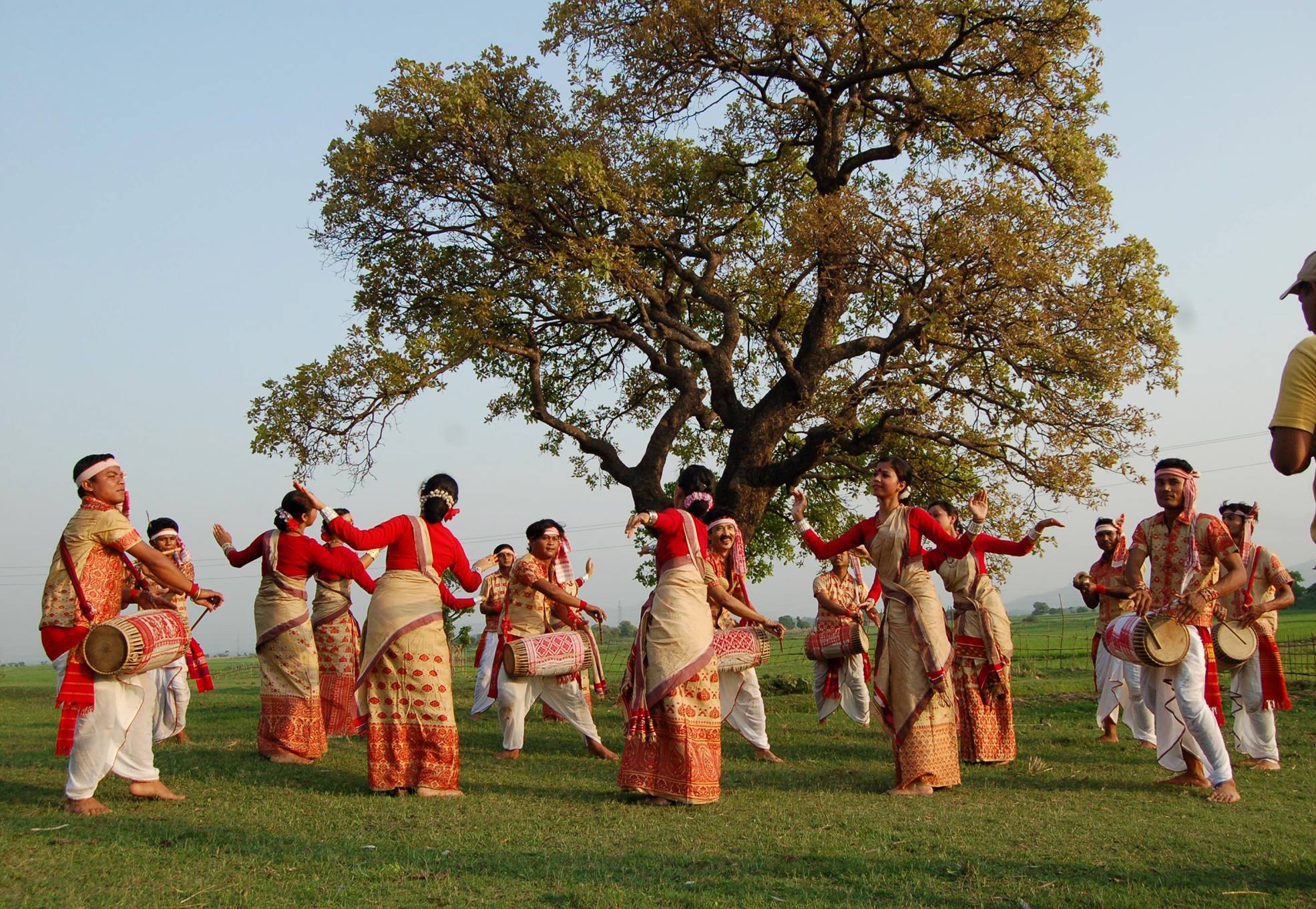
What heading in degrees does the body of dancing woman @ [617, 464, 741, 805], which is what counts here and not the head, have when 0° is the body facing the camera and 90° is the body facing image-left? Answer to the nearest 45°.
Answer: approximately 135°

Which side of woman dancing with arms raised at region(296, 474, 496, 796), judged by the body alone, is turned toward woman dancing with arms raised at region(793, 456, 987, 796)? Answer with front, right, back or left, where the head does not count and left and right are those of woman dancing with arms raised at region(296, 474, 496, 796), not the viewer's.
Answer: right

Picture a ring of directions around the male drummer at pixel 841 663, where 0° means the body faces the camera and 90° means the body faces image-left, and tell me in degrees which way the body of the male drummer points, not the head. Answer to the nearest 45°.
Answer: approximately 0°

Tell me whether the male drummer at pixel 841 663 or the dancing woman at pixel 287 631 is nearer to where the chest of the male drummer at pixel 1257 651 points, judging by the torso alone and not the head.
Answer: the dancing woman

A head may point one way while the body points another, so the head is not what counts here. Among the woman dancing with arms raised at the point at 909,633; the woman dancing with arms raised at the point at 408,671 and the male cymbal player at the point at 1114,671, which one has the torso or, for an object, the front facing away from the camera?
the woman dancing with arms raised at the point at 408,671

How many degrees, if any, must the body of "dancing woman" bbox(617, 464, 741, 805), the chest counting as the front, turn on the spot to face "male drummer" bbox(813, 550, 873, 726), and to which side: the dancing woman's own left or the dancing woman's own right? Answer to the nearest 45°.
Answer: approximately 45° to the dancing woman's own right

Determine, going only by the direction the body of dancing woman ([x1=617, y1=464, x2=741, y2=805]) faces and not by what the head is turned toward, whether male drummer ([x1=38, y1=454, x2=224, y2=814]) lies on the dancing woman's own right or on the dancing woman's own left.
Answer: on the dancing woman's own left

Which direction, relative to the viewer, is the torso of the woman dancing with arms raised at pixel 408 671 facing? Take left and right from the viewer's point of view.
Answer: facing away from the viewer

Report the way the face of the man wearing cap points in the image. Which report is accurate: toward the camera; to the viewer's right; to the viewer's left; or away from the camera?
to the viewer's left

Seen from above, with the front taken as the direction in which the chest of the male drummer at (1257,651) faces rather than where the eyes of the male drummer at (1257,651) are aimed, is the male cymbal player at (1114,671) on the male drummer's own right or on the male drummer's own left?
on the male drummer's own right
